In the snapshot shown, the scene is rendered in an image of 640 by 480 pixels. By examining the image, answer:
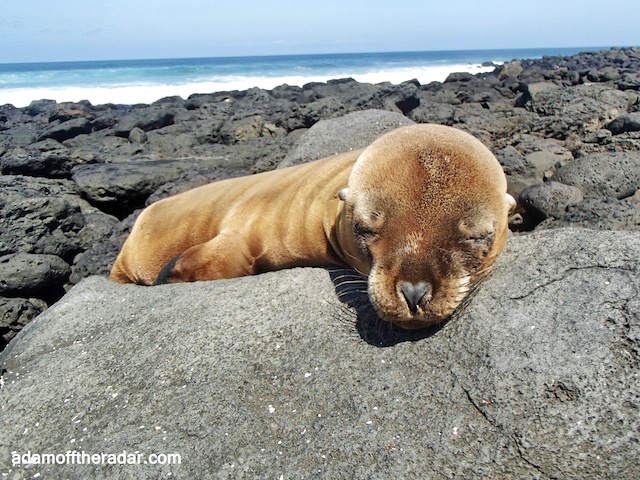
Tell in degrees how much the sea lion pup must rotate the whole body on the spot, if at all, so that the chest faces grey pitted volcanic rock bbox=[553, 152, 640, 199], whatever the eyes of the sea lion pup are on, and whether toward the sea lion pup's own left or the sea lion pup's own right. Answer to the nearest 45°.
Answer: approximately 90° to the sea lion pup's own left

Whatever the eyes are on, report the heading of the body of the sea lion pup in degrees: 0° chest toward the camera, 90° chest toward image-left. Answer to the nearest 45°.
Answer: approximately 315°

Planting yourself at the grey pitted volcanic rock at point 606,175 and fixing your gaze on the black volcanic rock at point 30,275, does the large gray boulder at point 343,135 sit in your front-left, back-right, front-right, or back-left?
front-right

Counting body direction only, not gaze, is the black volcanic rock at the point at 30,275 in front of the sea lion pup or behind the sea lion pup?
behind

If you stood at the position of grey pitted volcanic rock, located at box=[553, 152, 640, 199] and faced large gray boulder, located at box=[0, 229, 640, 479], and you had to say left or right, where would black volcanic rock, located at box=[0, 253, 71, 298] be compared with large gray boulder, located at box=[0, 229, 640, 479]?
right

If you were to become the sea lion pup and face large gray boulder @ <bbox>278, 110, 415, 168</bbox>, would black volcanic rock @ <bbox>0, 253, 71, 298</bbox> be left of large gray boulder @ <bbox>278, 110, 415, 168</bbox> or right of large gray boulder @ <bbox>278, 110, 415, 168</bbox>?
left

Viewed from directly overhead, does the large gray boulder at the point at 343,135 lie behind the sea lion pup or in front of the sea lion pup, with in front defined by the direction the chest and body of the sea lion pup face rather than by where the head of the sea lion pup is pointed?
behind
